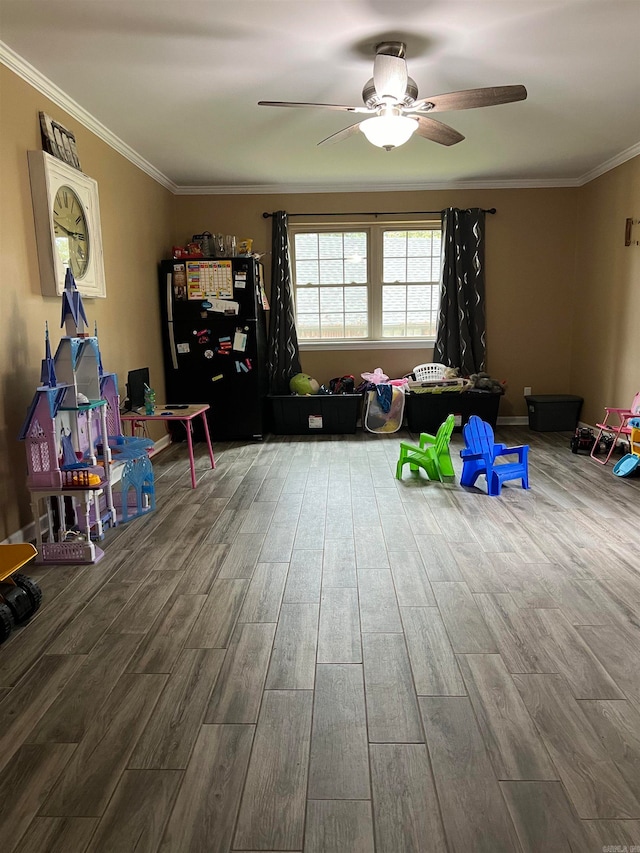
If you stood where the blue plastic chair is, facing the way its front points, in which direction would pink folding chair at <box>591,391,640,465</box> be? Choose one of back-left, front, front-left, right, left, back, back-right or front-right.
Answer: left

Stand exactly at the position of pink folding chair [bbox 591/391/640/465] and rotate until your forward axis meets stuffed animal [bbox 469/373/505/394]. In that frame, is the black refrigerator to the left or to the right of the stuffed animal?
left

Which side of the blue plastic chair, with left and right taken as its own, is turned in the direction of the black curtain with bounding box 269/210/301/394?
back

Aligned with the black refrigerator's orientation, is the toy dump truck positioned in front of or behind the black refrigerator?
in front

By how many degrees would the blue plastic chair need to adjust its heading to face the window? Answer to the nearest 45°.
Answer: approximately 180°

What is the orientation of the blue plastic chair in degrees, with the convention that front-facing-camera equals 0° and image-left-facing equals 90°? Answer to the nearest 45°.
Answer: approximately 315°

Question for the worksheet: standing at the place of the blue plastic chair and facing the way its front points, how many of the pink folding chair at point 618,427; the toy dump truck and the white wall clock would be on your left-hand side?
1

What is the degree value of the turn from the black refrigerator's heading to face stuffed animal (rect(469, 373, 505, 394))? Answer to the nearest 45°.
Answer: approximately 90° to its left

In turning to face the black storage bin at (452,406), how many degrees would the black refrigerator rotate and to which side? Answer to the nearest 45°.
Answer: approximately 90° to its left

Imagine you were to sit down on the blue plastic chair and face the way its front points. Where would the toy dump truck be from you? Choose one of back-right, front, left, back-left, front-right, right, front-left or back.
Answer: right

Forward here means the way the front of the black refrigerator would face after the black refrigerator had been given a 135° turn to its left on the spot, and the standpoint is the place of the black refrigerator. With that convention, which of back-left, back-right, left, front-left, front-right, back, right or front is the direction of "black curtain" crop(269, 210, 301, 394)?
front

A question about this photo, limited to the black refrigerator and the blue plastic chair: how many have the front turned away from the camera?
0

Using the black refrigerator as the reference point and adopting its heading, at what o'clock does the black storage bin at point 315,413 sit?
The black storage bin is roughly at 9 o'clock from the black refrigerator.

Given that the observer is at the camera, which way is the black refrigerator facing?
facing the viewer
